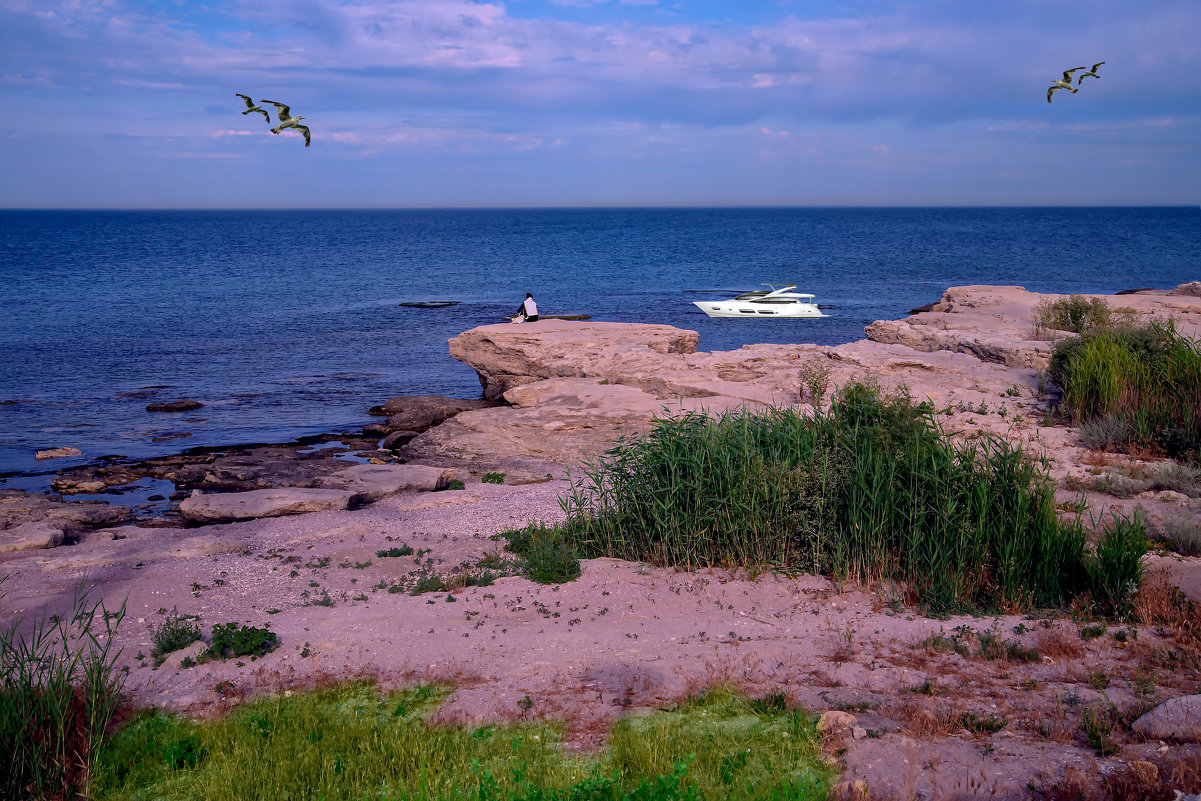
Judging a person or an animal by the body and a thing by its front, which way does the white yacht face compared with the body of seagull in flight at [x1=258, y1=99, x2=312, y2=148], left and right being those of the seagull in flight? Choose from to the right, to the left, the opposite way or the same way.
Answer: the opposite way

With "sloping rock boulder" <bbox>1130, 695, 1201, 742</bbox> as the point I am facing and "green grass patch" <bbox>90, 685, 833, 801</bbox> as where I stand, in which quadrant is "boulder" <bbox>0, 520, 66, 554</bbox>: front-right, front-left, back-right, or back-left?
back-left

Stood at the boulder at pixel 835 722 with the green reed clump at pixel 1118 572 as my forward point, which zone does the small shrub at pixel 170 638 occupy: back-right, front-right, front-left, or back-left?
back-left

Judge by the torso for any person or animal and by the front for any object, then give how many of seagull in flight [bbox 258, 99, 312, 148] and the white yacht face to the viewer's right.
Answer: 1
